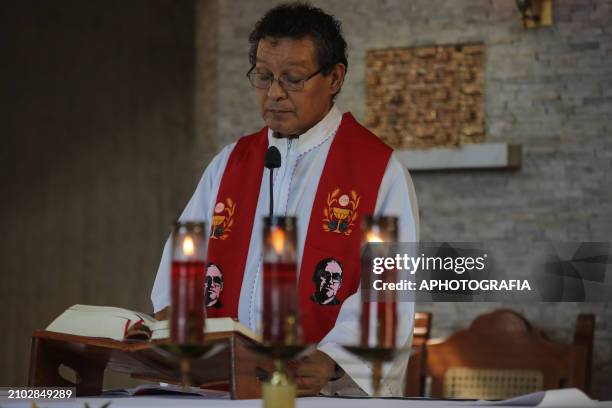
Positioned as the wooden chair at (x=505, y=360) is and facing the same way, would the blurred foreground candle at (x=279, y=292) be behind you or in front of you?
in front

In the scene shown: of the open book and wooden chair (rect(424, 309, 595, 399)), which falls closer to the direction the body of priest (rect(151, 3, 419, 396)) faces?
the open book

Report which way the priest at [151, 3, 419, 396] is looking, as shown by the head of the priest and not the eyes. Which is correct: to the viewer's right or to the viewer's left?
to the viewer's left

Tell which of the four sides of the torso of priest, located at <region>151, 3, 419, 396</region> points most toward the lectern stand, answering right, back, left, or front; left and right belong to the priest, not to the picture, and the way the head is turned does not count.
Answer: front

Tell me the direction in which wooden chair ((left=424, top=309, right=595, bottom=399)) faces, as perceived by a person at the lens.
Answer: facing the viewer

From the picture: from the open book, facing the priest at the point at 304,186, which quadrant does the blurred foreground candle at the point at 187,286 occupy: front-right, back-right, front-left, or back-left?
back-right

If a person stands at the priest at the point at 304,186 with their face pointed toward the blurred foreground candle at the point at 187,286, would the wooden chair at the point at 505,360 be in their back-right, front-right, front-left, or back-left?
back-left

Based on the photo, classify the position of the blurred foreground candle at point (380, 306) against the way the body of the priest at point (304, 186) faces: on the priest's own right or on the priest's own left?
on the priest's own left

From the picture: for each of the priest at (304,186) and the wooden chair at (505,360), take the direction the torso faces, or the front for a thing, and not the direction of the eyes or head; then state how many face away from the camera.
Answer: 0

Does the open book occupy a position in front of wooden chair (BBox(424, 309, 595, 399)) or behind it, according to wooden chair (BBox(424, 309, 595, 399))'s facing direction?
in front

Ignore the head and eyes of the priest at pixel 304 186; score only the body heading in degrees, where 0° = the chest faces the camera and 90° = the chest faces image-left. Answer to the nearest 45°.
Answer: approximately 45°
